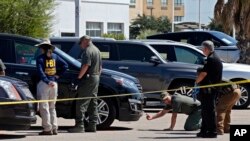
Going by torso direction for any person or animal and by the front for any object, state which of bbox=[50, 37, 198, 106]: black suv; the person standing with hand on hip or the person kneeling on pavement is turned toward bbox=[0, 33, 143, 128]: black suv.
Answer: the person kneeling on pavement

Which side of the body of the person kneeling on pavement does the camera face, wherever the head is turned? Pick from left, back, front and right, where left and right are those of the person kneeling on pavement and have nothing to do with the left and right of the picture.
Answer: left

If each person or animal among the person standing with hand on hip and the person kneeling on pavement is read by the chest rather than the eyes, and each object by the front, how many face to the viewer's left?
1

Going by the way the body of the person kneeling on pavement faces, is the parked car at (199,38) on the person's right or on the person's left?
on the person's right
